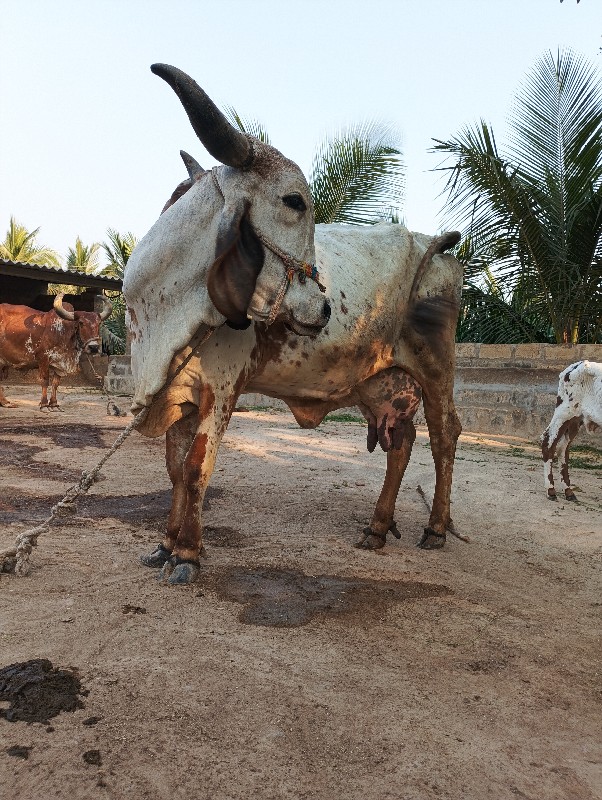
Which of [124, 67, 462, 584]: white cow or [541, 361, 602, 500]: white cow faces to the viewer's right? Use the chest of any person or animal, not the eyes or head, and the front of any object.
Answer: [541, 361, 602, 500]: white cow

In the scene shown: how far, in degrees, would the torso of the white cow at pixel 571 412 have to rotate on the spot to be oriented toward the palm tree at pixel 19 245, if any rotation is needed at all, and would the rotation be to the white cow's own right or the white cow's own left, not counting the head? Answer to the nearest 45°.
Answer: approximately 135° to the white cow's own left

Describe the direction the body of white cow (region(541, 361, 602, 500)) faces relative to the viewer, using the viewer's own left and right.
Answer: facing to the right of the viewer

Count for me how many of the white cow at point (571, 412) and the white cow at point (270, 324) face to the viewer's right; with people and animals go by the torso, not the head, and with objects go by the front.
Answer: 1

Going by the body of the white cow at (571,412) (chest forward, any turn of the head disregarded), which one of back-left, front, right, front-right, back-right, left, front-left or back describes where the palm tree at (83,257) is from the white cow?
back-left

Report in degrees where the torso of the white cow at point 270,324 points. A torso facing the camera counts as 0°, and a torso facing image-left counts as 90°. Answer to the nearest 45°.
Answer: approximately 45°

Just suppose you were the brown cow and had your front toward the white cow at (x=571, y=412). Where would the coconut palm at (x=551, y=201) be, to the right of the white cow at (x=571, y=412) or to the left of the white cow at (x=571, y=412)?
left

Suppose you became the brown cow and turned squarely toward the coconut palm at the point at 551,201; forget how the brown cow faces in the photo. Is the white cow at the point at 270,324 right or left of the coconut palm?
right

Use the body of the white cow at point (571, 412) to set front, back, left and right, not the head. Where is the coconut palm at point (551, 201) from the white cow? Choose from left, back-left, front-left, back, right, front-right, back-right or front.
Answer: left

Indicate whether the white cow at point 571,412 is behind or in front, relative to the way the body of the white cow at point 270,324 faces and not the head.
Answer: behind
